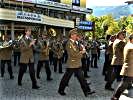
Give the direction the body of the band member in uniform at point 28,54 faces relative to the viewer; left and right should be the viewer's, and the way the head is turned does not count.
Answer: facing the viewer and to the right of the viewer

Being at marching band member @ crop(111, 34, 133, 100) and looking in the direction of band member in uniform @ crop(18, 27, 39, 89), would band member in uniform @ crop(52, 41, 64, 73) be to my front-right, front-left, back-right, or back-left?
front-right

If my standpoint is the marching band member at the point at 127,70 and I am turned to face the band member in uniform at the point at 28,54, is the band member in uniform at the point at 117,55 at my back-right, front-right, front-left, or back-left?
front-right

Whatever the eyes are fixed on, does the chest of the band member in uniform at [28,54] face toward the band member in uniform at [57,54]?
no

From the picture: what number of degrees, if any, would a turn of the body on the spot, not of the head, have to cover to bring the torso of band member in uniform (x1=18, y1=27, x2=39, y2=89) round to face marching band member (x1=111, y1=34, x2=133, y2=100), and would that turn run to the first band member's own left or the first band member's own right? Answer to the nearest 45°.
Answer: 0° — they already face them

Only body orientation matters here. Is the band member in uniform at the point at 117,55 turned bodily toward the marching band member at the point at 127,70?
no

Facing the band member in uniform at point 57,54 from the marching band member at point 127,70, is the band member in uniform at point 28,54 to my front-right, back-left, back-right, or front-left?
front-left
